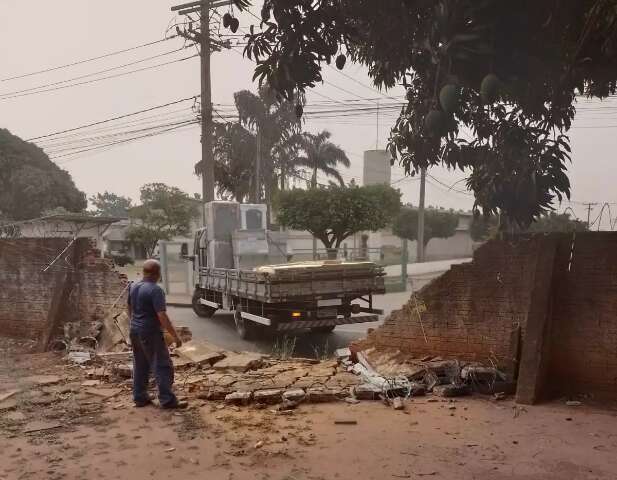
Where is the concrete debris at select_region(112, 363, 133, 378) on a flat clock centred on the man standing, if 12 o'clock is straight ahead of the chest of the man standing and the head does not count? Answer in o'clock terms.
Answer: The concrete debris is roughly at 10 o'clock from the man standing.

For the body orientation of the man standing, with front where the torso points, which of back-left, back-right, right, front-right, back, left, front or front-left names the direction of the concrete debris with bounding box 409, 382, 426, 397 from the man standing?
front-right

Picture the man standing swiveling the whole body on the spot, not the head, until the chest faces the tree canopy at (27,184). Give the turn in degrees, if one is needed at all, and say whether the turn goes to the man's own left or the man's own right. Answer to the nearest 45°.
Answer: approximately 45° to the man's own left

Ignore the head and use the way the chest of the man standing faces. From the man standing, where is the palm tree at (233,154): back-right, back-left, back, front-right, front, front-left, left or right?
front-left

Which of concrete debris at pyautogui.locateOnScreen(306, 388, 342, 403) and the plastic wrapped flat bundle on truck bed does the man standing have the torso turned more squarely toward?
the plastic wrapped flat bundle on truck bed

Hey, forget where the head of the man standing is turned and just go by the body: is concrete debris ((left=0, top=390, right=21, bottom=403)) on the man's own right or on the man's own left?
on the man's own left

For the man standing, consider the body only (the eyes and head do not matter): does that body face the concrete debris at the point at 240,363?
yes

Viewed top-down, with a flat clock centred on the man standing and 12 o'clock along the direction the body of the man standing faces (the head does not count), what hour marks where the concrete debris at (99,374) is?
The concrete debris is roughly at 10 o'clock from the man standing.

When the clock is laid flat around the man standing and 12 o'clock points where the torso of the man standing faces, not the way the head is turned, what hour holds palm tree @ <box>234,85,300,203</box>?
The palm tree is roughly at 11 o'clock from the man standing.

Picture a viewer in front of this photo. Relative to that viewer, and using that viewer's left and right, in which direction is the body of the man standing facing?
facing away from the viewer and to the right of the viewer

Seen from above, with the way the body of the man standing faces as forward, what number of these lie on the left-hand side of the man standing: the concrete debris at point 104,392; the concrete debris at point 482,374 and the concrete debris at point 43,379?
2
